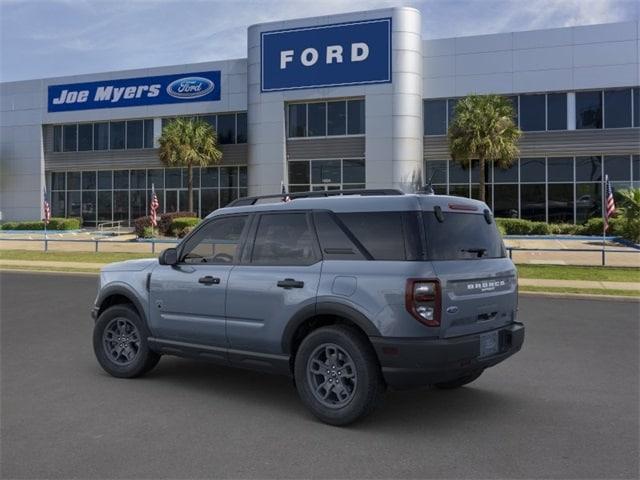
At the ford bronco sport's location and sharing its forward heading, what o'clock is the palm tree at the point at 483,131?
The palm tree is roughly at 2 o'clock from the ford bronco sport.

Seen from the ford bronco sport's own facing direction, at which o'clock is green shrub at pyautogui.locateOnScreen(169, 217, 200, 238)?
The green shrub is roughly at 1 o'clock from the ford bronco sport.

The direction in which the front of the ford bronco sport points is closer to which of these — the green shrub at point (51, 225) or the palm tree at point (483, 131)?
the green shrub

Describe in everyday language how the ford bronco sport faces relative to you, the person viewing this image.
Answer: facing away from the viewer and to the left of the viewer

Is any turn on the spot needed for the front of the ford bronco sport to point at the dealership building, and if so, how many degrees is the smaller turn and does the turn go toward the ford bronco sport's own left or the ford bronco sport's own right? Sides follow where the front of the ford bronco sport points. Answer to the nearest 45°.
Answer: approximately 45° to the ford bronco sport's own right

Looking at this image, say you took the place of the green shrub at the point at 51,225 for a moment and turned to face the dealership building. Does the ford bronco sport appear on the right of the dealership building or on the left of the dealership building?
right
